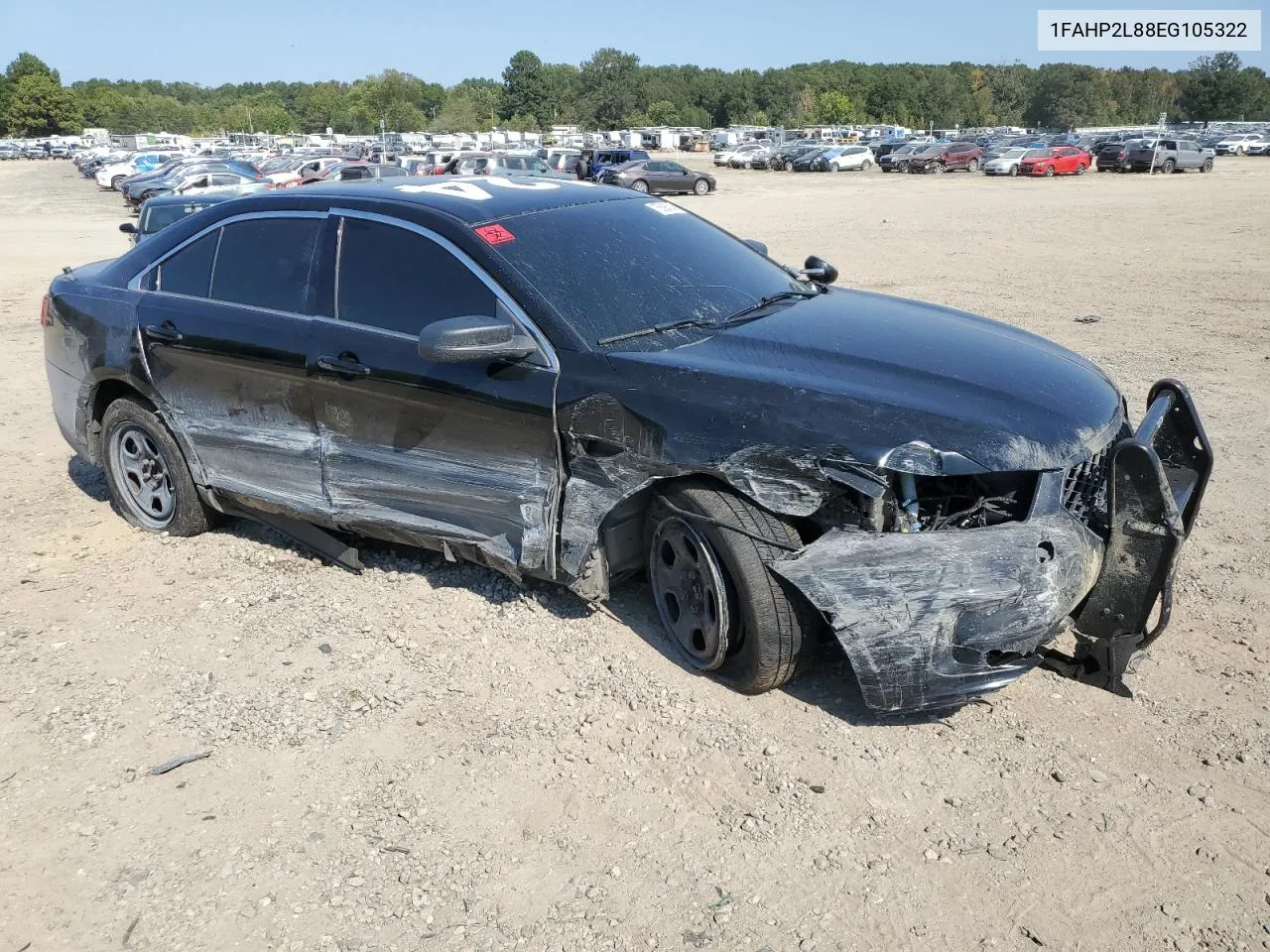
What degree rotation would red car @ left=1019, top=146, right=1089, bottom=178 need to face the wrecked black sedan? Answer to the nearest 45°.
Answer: approximately 45° to its left

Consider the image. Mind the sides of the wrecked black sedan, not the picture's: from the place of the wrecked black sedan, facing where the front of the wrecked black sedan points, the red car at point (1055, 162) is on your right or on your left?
on your left

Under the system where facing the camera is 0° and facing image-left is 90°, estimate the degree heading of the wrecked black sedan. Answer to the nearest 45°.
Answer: approximately 315°
